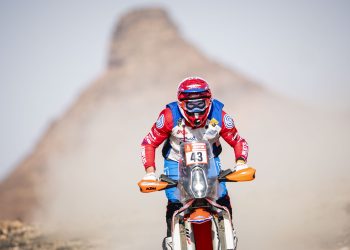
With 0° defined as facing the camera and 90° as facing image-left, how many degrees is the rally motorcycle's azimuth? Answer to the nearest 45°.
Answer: approximately 0°

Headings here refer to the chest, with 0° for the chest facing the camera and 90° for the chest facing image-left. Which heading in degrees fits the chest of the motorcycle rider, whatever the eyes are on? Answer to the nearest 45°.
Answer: approximately 0°
